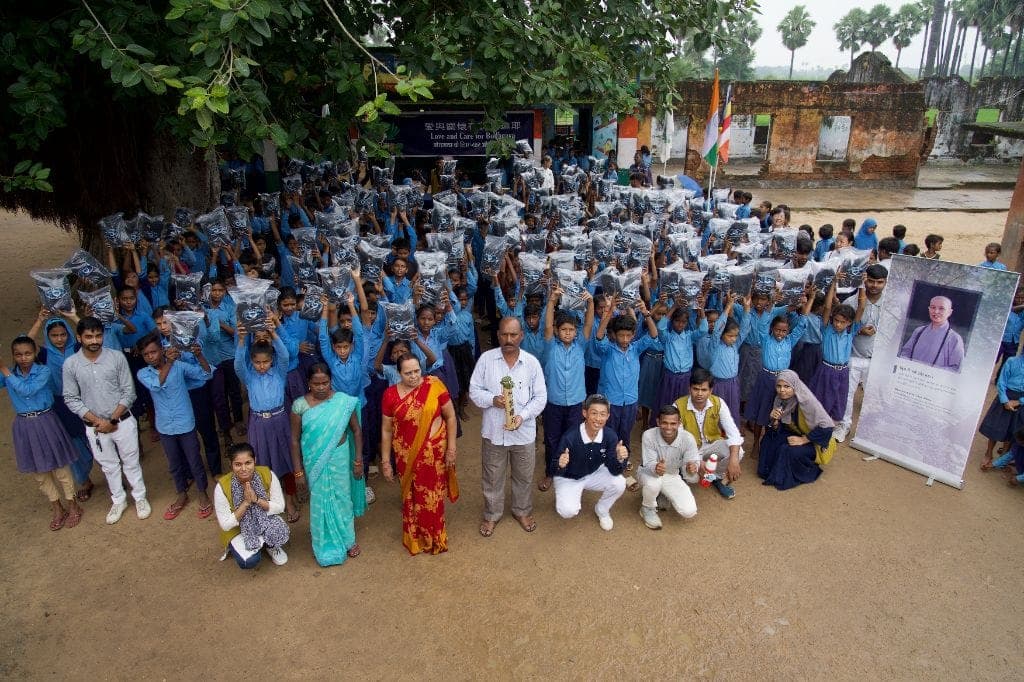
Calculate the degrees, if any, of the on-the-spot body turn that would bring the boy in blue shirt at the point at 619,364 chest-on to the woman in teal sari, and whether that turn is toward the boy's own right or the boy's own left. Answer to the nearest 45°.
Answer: approximately 45° to the boy's own right

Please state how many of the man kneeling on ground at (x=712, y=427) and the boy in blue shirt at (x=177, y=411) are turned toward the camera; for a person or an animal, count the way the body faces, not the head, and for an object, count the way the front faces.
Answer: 2

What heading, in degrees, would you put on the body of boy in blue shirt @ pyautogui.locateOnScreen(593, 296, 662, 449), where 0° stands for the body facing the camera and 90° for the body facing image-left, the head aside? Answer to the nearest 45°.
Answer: approximately 0°

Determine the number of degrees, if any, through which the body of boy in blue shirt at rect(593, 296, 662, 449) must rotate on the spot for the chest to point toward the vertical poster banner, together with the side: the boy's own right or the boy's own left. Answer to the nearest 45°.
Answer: approximately 90° to the boy's own left

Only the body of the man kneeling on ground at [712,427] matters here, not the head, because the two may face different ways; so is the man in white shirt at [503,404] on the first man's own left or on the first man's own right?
on the first man's own right

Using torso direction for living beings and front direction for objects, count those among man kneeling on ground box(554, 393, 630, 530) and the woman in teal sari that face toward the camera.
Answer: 2

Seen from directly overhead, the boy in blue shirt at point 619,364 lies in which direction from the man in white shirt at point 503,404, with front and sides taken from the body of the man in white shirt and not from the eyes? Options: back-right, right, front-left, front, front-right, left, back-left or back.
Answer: back-left

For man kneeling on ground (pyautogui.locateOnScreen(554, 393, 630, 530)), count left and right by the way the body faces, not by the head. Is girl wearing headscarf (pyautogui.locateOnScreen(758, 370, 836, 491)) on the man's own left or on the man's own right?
on the man's own left

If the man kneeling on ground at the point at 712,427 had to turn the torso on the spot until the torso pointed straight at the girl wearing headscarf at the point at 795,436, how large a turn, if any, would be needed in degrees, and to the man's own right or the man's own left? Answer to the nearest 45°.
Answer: approximately 135° to the man's own left

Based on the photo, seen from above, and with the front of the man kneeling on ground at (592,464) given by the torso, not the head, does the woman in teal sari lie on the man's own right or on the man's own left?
on the man's own right
